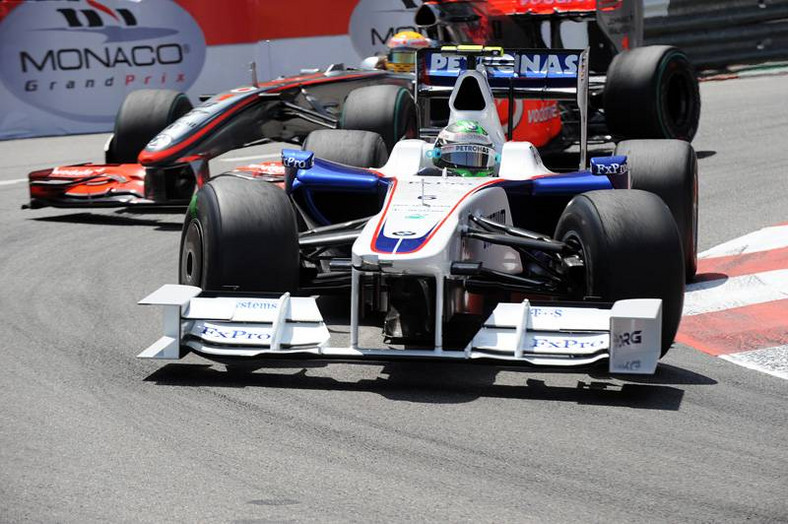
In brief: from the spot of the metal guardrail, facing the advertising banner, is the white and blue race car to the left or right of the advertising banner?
left

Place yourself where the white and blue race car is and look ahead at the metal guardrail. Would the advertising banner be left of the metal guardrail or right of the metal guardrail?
left

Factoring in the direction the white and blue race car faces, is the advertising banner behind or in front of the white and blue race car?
behind

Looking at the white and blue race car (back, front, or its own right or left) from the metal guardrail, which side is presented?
back

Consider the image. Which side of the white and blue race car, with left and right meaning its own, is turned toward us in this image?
front
